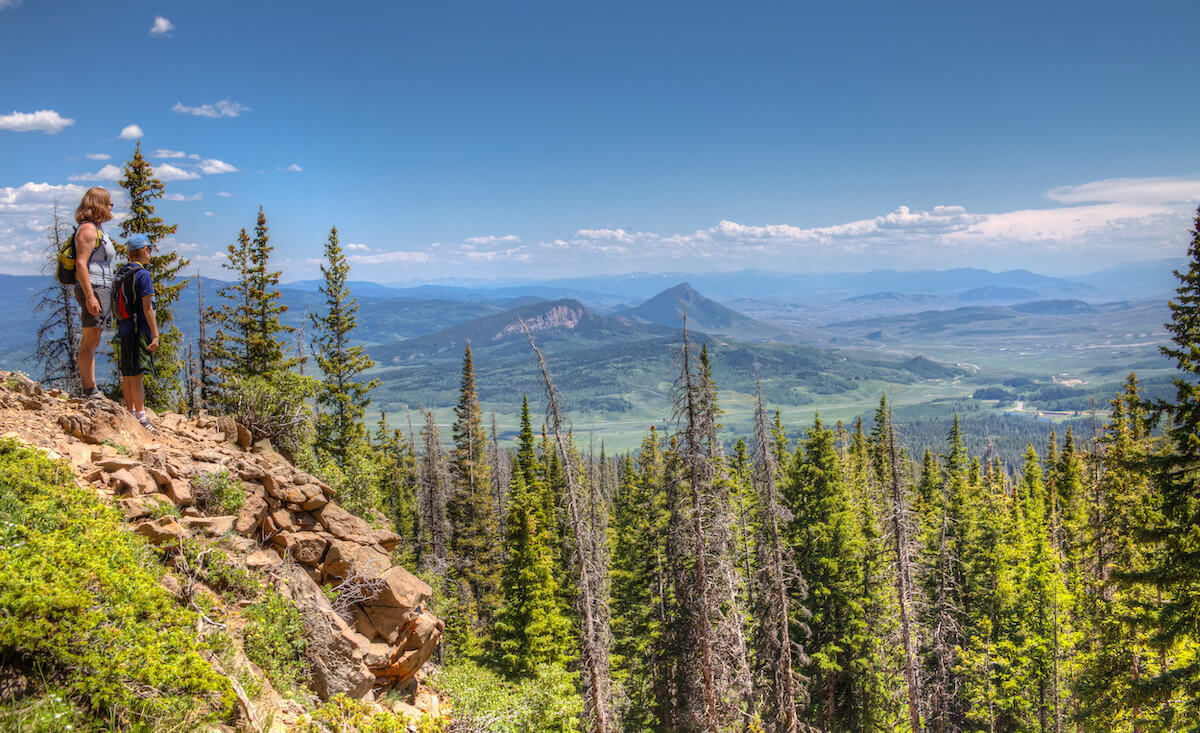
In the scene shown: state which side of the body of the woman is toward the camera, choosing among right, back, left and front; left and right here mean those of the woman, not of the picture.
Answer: right

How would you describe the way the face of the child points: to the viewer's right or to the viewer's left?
to the viewer's right

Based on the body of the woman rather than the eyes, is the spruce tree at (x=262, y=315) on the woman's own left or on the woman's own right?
on the woman's own left

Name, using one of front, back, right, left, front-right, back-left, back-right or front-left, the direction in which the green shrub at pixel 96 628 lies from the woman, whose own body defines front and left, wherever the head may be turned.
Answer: right

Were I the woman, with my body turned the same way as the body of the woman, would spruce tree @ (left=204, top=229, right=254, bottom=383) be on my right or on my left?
on my left

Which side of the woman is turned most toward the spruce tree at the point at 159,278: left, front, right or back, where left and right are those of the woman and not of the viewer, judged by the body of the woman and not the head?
left

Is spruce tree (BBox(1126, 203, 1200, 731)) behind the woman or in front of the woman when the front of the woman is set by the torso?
in front
